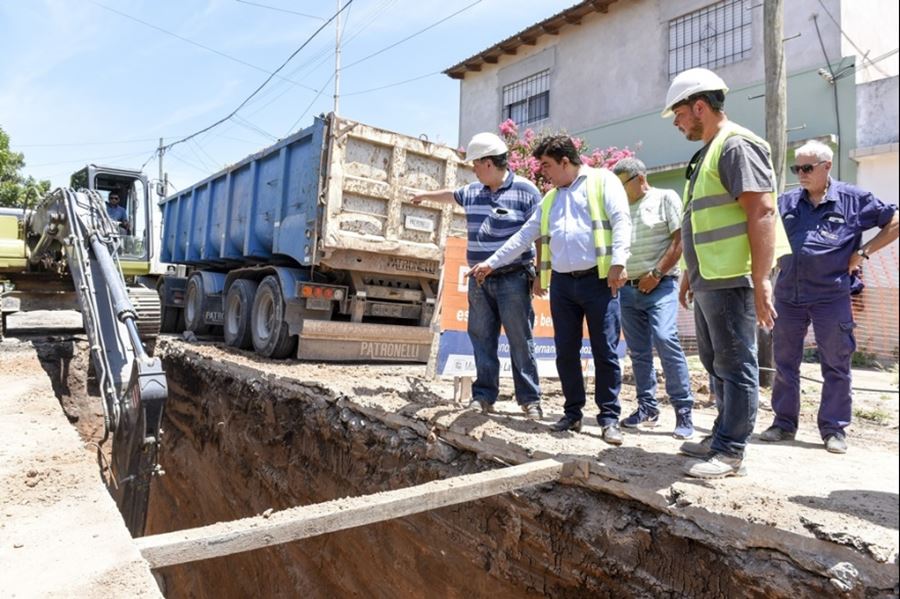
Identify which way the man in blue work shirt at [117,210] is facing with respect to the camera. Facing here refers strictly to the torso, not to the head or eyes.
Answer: toward the camera

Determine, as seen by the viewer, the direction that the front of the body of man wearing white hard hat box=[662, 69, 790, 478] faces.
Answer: to the viewer's left

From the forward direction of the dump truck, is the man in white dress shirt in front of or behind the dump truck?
behind

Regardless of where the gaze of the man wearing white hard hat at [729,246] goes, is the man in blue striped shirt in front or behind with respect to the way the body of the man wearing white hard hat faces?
in front

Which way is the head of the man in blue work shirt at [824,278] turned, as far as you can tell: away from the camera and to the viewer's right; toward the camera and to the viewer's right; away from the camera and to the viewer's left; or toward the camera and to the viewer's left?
toward the camera and to the viewer's left

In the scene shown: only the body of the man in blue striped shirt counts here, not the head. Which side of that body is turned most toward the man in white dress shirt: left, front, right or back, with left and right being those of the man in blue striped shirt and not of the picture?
left

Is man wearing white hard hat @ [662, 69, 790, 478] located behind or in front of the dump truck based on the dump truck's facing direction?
behind

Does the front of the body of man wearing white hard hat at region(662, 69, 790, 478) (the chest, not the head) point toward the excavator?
yes

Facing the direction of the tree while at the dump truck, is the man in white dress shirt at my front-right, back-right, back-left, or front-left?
back-left

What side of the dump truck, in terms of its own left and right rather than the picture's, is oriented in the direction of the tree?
front

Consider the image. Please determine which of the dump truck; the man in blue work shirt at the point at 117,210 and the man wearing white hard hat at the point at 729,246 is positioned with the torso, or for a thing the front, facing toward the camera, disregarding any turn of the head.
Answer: the man in blue work shirt

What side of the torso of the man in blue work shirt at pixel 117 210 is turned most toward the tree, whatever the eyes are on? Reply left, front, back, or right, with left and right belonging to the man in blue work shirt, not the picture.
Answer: back

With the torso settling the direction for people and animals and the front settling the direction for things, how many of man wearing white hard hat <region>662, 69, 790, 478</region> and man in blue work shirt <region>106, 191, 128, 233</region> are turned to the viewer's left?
1

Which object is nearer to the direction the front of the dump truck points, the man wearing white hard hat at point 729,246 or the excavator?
the excavator

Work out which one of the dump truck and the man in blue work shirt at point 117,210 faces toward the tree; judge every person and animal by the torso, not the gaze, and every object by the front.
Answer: the dump truck

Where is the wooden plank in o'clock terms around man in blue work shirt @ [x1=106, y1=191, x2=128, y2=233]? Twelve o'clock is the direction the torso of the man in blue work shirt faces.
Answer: The wooden plank is roughly at 12 o'clock from the man in blue work shirt.

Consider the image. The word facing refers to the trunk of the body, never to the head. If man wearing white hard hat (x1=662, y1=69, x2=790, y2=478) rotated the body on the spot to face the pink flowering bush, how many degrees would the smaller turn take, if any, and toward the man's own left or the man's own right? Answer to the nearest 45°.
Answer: approximately 45° to the man's own right
